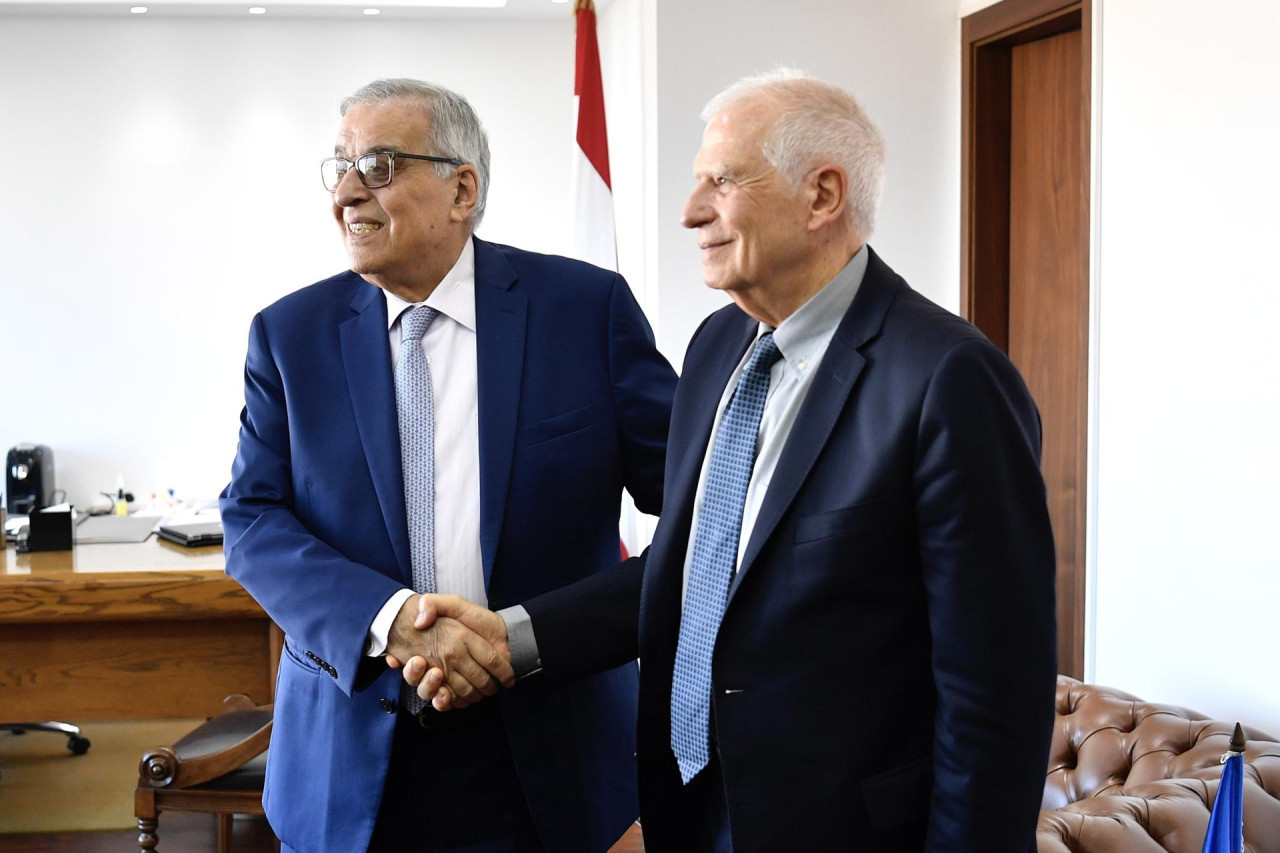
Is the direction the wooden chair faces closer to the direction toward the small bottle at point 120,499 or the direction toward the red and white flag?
the small bottle

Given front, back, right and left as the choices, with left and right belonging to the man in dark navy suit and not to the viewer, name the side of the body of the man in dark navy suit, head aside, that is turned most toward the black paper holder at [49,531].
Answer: right

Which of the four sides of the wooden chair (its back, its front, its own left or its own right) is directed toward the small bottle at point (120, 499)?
right

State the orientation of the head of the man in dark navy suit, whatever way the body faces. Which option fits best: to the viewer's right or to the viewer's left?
to the viewer's left

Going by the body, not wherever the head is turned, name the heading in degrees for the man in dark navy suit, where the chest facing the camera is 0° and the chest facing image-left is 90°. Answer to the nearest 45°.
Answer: approximately 45°

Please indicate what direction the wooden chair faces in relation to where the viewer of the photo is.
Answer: facing to the left of the viewer

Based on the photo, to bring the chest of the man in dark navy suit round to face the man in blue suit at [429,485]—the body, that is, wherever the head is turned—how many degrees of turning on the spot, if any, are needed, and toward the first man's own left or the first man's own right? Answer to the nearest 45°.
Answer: approximately 90° to the first man's own right

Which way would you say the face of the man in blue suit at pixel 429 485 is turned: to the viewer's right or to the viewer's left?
to the viewer's left
